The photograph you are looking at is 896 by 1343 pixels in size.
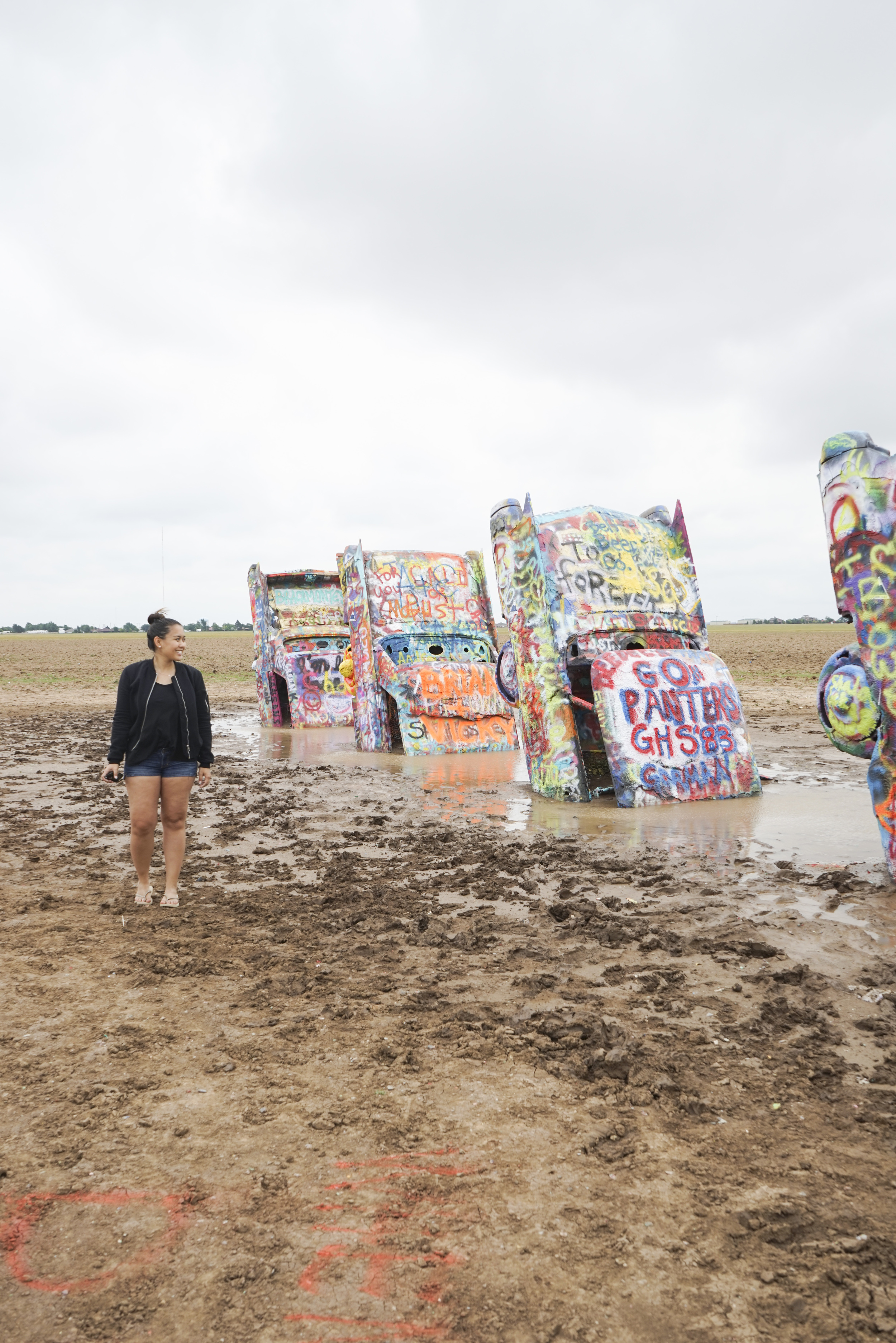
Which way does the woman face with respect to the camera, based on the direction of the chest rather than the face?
toward the camera

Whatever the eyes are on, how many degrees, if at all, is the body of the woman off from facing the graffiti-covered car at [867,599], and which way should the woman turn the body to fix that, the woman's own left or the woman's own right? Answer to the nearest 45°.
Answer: approximately 90° to the woman's own left

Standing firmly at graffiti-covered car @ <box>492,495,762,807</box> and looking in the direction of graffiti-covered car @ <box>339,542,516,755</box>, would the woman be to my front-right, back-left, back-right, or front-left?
back-left

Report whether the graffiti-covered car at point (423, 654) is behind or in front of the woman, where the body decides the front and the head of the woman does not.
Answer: behind

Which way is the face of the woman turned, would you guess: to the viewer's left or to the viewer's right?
to the viewer's right
